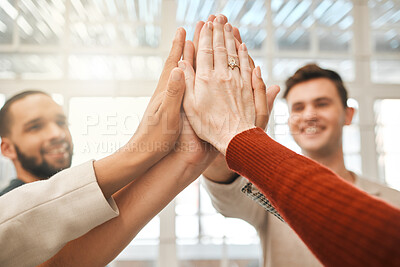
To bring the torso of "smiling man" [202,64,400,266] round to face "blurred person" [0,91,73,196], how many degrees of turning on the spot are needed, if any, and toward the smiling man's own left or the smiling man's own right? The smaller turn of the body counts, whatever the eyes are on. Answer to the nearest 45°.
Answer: approximately 45° to the smiling man's own right

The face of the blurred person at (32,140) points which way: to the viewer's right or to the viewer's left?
to the viewer's right

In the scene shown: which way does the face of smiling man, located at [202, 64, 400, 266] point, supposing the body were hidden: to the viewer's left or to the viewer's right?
to the viewer's left

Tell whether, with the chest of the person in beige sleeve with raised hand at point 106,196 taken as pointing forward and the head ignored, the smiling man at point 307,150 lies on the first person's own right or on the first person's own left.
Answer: on the first person's own left

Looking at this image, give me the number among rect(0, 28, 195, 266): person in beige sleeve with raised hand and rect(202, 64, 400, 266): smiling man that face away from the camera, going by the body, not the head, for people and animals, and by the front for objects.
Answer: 0

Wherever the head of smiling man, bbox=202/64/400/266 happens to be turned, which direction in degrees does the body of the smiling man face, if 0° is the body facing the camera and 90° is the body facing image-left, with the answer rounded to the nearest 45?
approximately 45°

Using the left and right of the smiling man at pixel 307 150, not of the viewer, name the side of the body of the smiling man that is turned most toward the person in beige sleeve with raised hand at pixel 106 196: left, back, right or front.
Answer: front
